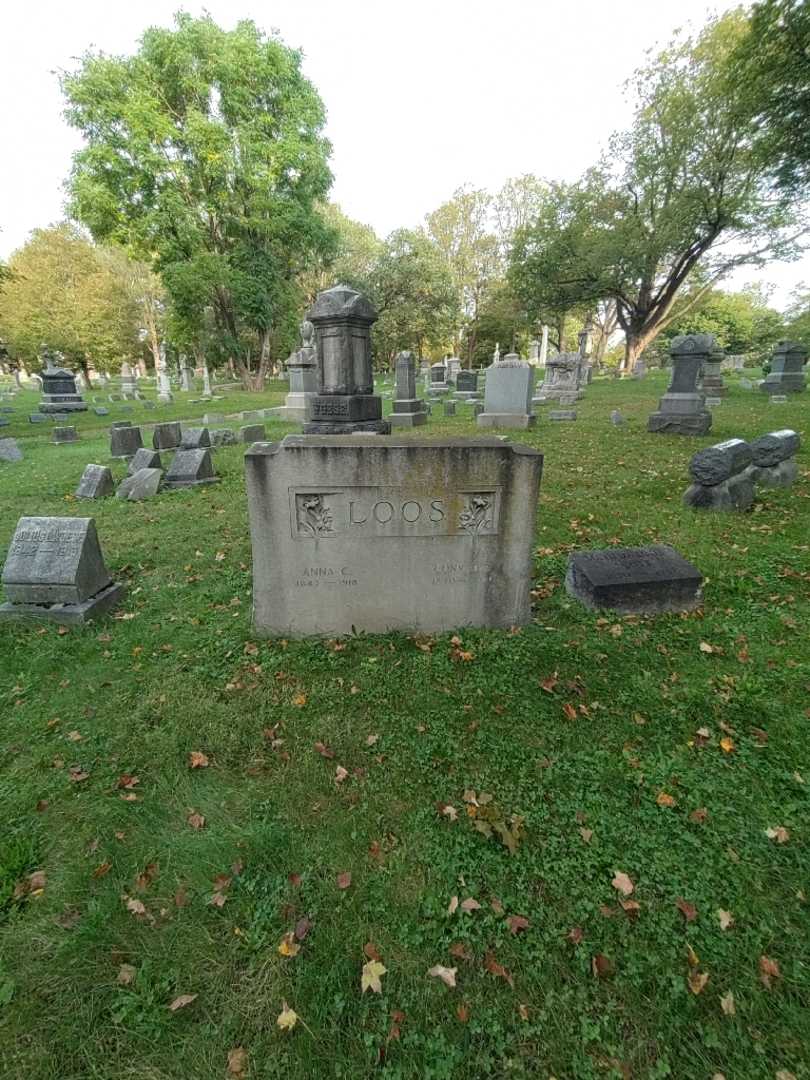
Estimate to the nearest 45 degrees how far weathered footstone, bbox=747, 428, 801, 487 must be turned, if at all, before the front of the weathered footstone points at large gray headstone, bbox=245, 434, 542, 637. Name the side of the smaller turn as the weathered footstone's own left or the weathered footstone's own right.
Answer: approximately 45° to the weathered footstone's own left

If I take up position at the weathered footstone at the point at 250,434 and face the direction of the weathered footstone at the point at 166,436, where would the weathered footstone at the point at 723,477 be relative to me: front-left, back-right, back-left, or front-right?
back-left

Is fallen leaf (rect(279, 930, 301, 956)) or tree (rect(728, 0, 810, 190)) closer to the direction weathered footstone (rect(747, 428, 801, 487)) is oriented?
the fallen leaf

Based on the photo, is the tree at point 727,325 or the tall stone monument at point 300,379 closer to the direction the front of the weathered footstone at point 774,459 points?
the tall stone monument

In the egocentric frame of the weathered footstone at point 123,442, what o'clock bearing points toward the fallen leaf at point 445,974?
The fallen leaf is roughly at 12 o'clock from the weathered footstone.

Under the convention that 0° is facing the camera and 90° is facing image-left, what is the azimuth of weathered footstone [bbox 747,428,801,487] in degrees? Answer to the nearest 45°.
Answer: approximately 45°

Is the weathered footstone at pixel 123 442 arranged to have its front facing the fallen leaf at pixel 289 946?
yes

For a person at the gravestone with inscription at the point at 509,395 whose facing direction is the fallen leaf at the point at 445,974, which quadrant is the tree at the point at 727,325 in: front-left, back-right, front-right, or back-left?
back-left

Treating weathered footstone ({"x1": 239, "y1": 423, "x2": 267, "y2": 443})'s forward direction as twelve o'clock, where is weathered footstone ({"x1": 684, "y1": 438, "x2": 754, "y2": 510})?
weathered footstone ({"x1": 684, "y1": 438, "x2": 754, "y2": 510}) is roughly at 11 o'clock from weathered footstone ({"x1": 239, "y1": 423, "x2": 267, "y2": 443}).

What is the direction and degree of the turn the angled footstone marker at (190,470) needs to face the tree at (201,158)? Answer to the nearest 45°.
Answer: approximately 135° to its right

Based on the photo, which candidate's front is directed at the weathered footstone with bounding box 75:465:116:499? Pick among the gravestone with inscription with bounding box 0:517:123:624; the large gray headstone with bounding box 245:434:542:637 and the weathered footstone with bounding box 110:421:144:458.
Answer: the weathered footstone with bounding box 110:421:144:458

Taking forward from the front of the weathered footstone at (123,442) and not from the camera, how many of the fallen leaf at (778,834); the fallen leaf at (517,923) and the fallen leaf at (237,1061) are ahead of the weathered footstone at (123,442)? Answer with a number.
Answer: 3
